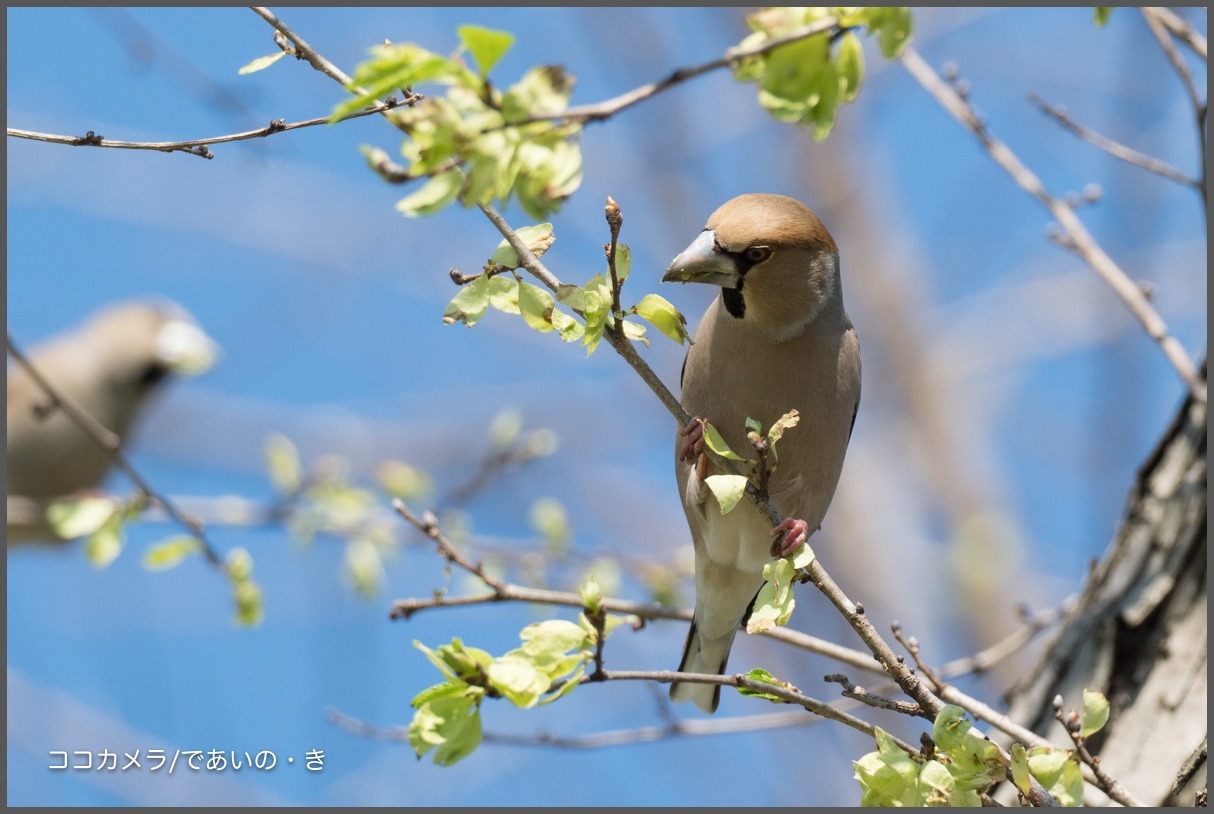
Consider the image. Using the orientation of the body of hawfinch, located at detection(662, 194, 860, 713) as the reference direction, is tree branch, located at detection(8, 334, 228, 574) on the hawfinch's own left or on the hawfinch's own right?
on the hawfinch's own right

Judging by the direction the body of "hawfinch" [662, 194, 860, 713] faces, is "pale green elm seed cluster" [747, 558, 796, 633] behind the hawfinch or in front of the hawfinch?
in front

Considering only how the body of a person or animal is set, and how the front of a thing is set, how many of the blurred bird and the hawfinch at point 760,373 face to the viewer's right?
1

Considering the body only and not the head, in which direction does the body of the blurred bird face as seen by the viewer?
to the viewer's right

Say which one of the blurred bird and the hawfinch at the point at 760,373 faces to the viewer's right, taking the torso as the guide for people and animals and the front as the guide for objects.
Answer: the blurred bird

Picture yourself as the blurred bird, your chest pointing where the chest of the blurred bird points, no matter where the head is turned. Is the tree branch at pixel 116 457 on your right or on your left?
on your right

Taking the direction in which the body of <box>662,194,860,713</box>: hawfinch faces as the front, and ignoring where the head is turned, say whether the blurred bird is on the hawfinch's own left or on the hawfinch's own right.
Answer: on the hawfinch's own right

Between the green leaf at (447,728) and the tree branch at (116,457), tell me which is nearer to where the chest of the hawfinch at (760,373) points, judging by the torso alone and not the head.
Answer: the green leaf

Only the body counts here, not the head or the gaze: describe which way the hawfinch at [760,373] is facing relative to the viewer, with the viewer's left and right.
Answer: facing the viewer and to the left of the viewer
